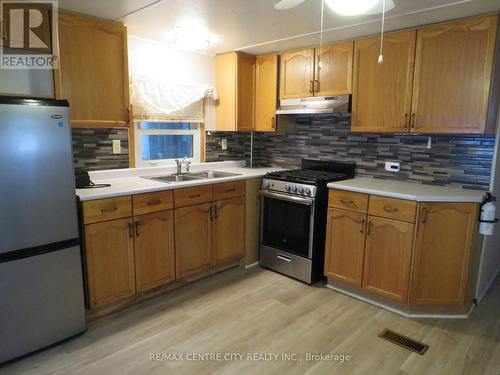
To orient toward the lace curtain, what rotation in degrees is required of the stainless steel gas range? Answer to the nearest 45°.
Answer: approximately 45° to its right

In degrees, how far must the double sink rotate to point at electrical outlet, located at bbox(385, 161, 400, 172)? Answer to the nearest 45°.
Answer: approximately 45° to its left

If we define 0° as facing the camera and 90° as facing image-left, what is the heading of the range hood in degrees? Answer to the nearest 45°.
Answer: approximately 45°

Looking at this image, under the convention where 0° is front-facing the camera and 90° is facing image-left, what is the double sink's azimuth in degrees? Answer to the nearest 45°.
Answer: approximately 315°

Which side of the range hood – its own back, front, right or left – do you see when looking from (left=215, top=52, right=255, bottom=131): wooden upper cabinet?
right

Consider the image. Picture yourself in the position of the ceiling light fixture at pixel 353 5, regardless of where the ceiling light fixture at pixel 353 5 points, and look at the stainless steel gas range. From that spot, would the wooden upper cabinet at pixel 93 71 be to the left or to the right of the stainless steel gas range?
left

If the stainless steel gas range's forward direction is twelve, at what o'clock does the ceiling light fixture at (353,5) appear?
The ceiling light fixture is roughly at 10 o'clock from the stainless steel gas range.

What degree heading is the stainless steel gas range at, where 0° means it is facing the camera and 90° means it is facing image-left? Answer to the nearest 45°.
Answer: approximately 45°

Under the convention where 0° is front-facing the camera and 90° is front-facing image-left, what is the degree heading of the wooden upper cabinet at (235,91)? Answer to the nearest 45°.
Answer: approximately 315°
